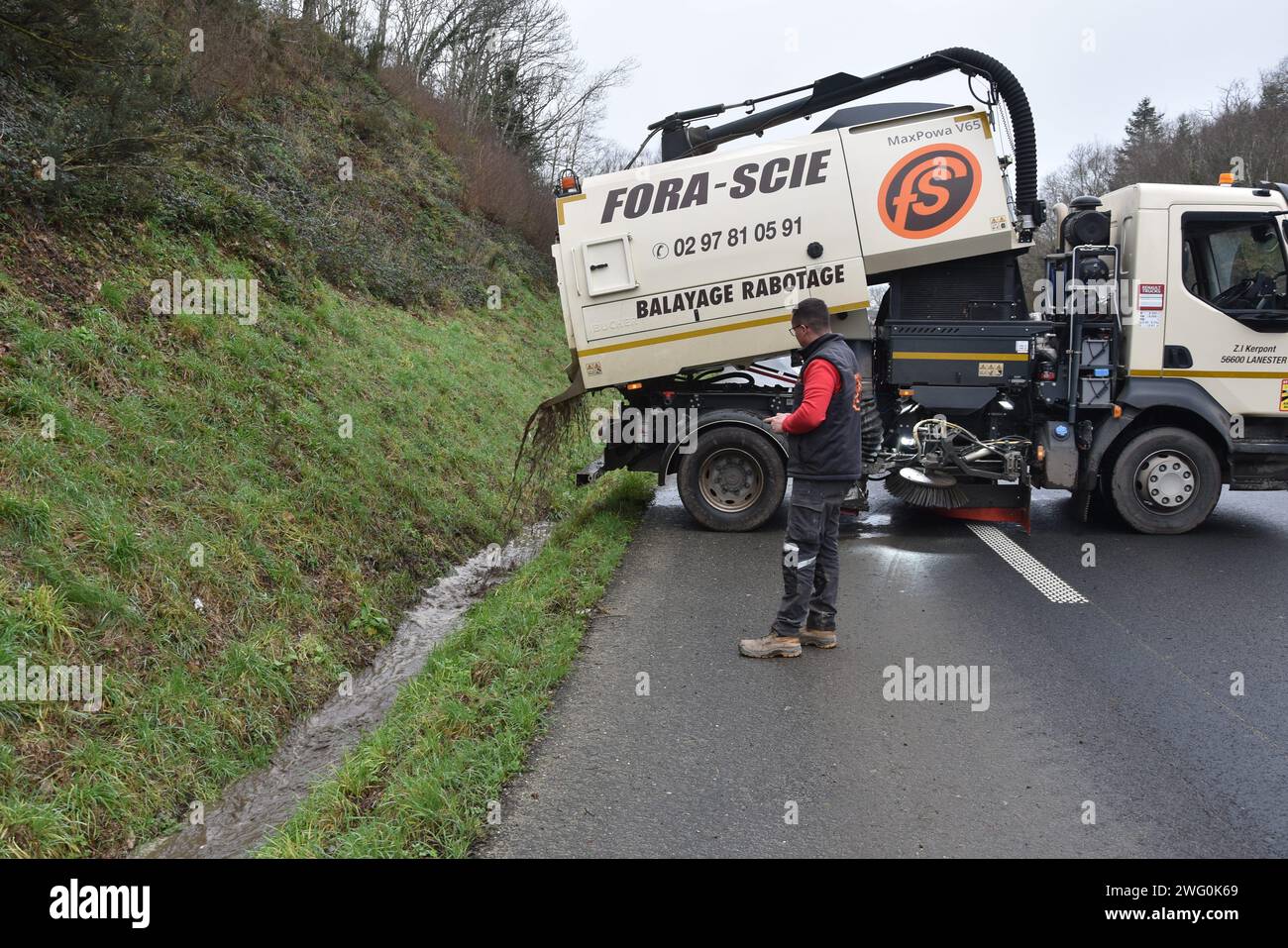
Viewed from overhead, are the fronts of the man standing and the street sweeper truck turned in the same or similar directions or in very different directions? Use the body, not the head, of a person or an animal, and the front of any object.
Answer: very different directions

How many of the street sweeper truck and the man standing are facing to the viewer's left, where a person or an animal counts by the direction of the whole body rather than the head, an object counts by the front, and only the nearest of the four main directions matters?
1

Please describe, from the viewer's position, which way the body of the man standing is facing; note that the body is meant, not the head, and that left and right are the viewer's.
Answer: facing to the left of the viewer

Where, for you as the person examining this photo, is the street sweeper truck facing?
facing to the right of the viewer

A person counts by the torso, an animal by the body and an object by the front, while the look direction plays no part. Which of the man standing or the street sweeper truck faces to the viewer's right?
the street sweeper truck

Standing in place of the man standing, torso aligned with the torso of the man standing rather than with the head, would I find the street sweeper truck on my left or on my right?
on my right

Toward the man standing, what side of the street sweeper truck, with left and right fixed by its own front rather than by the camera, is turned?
right
